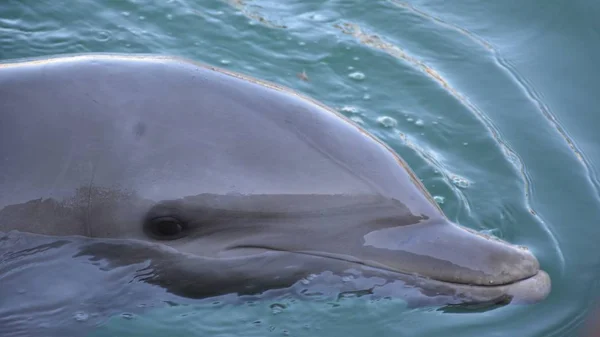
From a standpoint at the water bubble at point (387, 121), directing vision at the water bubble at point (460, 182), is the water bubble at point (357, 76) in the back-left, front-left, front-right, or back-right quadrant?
back-left

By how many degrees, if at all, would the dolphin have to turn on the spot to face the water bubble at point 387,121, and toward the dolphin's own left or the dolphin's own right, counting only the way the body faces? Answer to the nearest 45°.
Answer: approximately 45° to the dolphin's own left

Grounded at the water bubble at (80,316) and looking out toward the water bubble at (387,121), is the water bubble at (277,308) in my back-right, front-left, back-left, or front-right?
front-right

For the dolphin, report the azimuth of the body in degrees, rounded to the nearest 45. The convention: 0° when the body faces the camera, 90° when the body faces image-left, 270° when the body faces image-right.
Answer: approximately 270°

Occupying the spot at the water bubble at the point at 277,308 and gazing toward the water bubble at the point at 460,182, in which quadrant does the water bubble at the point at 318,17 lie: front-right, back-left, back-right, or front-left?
front-left

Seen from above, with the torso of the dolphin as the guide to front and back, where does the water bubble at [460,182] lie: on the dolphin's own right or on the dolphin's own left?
on the dolphin's own left
